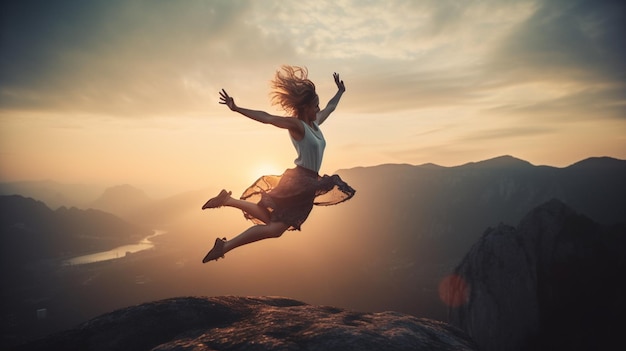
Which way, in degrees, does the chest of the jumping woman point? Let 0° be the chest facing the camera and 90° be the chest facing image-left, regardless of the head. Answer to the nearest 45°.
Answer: approximately 270°

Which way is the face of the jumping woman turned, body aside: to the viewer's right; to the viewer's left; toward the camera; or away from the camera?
to the viewer's right

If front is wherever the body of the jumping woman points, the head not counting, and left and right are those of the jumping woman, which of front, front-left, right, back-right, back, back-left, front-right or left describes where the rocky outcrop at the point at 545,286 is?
front-left
